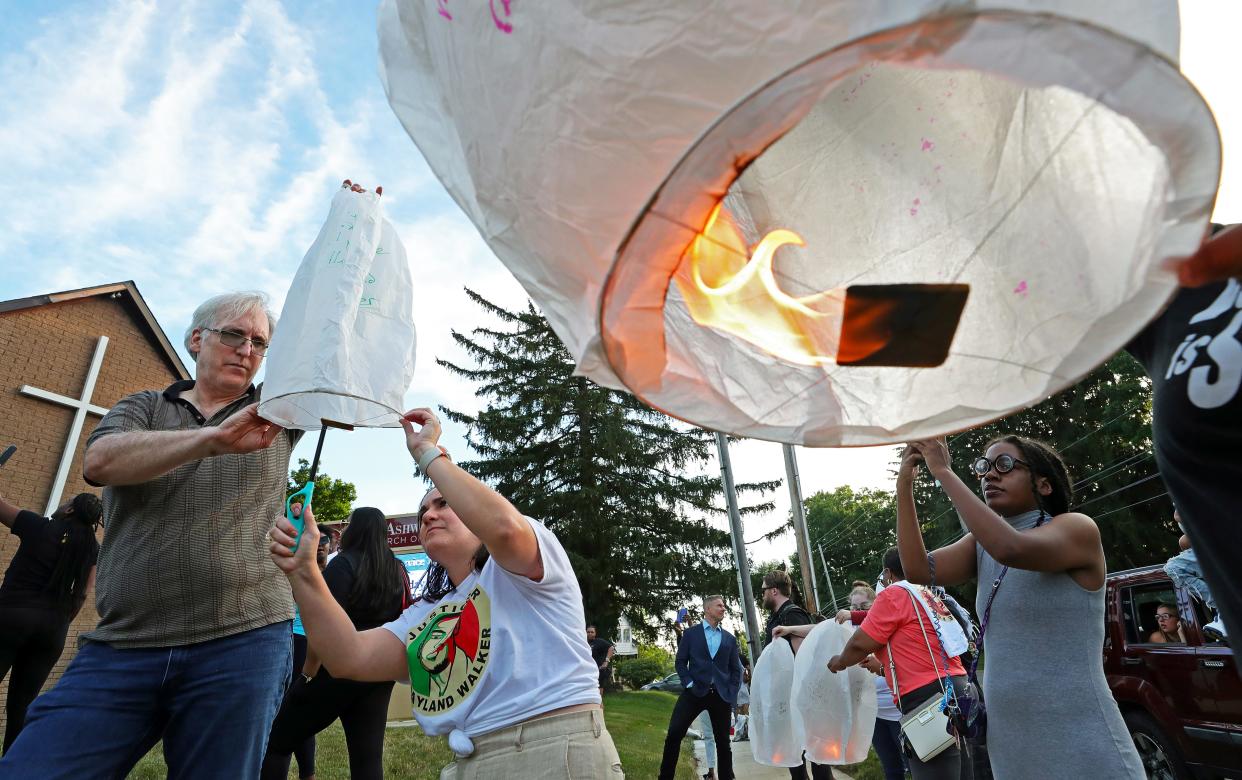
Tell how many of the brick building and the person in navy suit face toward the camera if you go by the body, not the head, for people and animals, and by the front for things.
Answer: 2

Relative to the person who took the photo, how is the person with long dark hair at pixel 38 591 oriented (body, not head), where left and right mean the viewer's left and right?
facing away from the viewer and to the left of the viewer

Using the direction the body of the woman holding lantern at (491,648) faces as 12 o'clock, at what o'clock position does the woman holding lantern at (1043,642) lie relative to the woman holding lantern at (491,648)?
the woman holding lantern at (1043,642) is roughly at 8 o'clock from the woman holding lantern at (491,648).

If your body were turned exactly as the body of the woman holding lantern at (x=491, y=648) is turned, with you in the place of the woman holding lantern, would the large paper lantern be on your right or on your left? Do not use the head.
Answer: on your left

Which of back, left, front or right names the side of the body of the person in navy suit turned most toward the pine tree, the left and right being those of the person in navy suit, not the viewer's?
back

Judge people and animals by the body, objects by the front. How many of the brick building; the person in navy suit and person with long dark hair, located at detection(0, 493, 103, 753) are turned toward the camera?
2

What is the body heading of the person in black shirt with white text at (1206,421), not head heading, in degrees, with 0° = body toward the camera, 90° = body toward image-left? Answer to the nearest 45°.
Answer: approximately 45°

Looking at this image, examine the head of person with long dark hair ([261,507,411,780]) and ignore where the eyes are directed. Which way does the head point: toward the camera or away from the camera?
away from the camera

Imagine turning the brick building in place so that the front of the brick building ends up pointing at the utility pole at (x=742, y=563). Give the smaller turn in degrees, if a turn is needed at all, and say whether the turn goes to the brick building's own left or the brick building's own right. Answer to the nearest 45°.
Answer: approximately 45° to the brick building's own left
